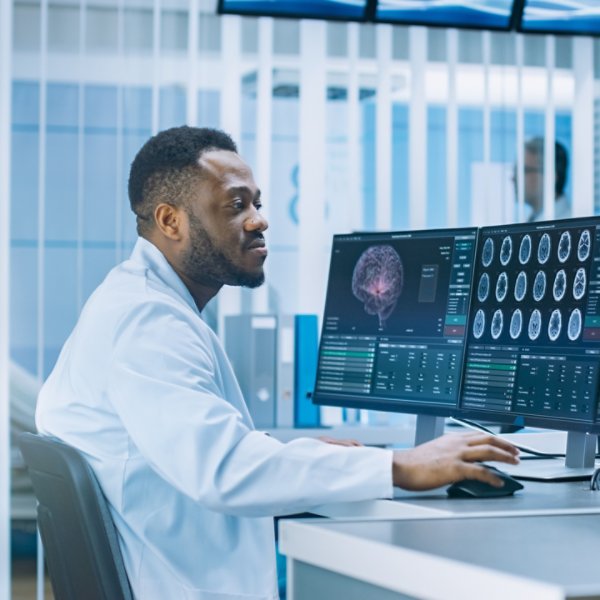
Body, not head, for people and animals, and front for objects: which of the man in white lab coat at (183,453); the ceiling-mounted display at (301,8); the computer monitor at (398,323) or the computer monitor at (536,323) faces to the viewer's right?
the man in white lab coat

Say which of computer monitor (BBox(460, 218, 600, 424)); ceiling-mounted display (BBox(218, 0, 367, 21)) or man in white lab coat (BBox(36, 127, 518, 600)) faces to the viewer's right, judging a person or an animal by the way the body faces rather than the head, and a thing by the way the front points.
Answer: the man in white lab coat

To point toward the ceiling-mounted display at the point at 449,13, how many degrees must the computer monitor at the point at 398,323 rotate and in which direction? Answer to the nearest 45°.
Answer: approximately 135° to its right

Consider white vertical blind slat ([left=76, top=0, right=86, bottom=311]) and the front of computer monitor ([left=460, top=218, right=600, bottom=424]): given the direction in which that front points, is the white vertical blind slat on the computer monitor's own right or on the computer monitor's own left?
on the computer monitor's own right

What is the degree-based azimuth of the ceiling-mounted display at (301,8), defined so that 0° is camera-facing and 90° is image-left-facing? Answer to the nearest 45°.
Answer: approximately 0°

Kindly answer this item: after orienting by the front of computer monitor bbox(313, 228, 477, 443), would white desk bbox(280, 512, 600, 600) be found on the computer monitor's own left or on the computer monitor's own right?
on the computer monitor's own left

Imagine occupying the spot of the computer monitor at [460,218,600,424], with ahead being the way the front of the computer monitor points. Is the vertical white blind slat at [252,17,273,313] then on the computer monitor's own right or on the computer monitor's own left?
on the computer monitor's own right

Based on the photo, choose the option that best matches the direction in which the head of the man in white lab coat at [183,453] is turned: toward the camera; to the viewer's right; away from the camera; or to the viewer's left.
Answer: to the viewer's right

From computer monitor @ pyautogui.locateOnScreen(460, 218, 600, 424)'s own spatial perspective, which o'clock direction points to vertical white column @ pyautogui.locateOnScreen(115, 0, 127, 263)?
The vertical white column is roughly at 3 o'clock from the computer monitor.

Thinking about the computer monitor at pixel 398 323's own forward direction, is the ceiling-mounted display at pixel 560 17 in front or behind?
behind

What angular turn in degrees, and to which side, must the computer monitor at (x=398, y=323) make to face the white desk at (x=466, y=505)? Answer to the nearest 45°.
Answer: approximately 45° to its left

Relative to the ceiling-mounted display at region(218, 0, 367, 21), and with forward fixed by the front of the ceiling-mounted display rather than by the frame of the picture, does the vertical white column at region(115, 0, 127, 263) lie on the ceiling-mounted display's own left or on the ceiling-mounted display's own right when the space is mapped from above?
on the ceiling-mounted display's own right

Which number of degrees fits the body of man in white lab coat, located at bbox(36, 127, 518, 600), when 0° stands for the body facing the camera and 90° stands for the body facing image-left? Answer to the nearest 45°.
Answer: approximately 270°

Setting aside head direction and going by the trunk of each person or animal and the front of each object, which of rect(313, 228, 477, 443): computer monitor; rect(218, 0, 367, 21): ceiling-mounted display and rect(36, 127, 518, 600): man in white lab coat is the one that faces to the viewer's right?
the man in white lab coat
